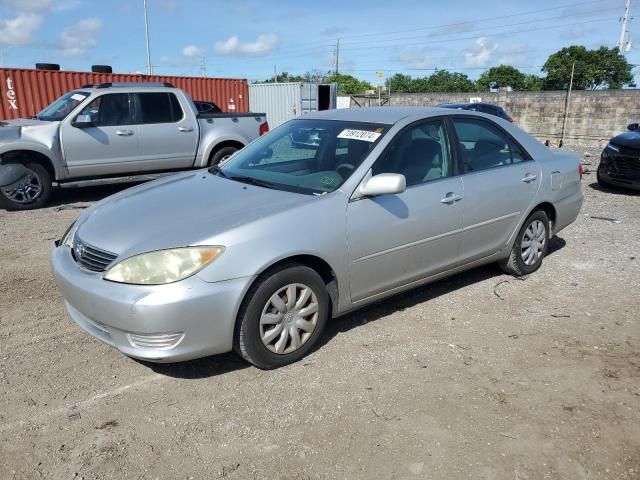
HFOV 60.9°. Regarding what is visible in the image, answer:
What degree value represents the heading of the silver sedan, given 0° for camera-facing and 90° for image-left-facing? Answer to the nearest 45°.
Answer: approximately 45°

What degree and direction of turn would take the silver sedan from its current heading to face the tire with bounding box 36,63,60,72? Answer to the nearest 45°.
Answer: approximately 90° to its right

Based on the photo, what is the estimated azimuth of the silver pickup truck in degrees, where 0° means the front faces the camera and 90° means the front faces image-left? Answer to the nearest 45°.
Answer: approximately 45°

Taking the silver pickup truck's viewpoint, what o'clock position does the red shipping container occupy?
The red shipping container is roughly at 4 o'clock from the silver pickup truck.

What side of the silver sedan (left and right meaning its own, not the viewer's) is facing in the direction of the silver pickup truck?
right

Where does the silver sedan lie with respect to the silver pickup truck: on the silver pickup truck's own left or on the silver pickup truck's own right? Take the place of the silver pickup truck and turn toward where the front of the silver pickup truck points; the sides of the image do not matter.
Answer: on the silver pickup truck's own left

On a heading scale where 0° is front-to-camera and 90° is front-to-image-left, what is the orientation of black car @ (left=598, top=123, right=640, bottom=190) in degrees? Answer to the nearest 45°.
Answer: approximately 45°
